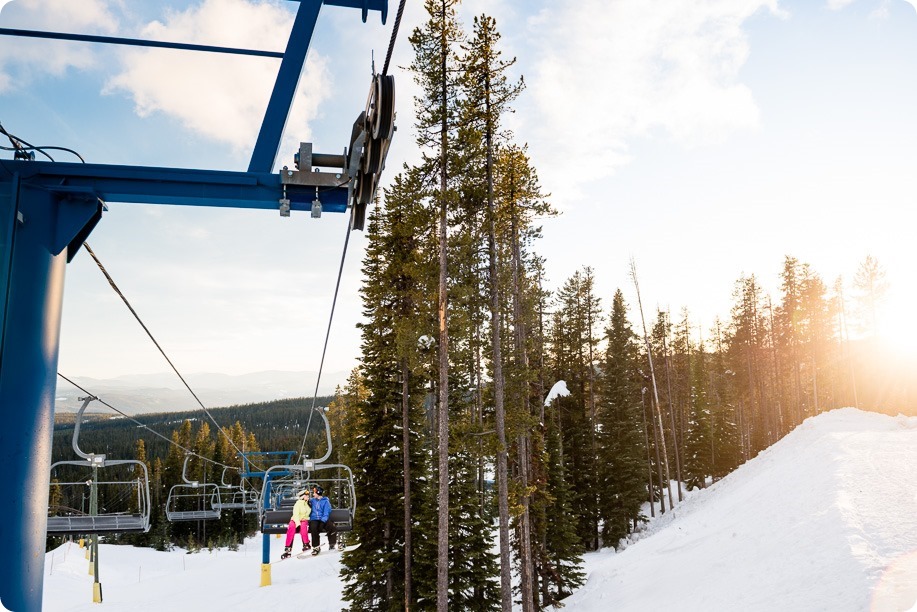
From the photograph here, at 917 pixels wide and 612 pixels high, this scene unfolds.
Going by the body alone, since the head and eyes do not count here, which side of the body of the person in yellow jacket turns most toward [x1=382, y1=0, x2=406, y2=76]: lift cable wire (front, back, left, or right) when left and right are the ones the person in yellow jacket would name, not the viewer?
front

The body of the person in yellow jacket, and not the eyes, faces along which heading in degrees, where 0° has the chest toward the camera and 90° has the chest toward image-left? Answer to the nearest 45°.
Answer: approximately 0°

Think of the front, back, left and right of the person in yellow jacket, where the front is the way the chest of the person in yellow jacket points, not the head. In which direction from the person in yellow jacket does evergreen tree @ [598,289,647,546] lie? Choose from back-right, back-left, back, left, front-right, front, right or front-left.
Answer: back-left

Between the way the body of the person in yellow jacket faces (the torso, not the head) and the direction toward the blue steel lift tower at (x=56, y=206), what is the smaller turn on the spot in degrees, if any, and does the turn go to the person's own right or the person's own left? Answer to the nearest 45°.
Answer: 0° — they already face it

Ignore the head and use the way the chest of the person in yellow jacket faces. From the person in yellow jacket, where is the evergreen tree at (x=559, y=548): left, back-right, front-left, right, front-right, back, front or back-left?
back-left

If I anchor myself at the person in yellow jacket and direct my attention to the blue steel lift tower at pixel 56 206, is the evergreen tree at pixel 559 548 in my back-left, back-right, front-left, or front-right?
back-left

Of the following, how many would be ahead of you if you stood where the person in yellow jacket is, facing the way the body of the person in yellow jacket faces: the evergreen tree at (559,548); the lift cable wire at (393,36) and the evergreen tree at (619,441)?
1

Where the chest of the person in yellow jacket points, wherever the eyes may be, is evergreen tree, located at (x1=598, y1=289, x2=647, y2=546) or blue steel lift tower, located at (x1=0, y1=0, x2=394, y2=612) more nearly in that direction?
the blue steel lift tower
